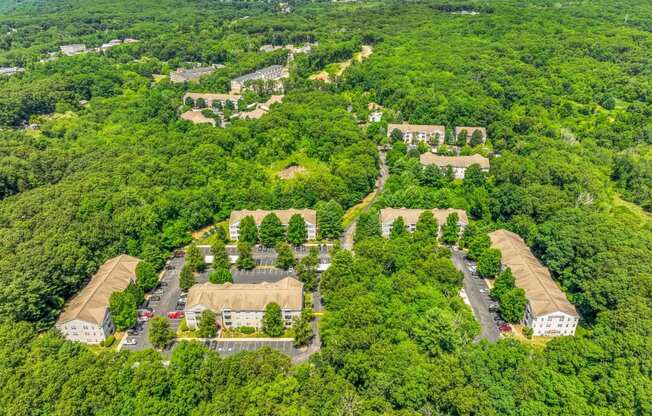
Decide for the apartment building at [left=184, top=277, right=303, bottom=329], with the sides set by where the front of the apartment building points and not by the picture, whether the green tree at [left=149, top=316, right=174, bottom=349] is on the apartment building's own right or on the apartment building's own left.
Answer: on the apartment building's own right

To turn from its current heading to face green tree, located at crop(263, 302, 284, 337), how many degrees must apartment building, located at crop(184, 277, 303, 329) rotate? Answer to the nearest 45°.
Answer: approximately 45° to its left

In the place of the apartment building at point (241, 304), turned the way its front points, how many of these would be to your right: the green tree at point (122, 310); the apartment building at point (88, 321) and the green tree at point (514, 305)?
2

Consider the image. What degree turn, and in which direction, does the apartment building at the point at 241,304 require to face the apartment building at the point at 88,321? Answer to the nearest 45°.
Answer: approximately 90° to its right

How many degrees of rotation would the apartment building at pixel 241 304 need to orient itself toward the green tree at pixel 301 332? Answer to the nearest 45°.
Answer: approximately 45° to its left

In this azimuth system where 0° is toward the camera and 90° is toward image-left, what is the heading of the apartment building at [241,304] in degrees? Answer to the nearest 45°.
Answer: approximately 0°

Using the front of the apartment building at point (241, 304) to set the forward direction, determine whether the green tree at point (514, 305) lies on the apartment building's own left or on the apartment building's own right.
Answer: on the apartment building's own left
